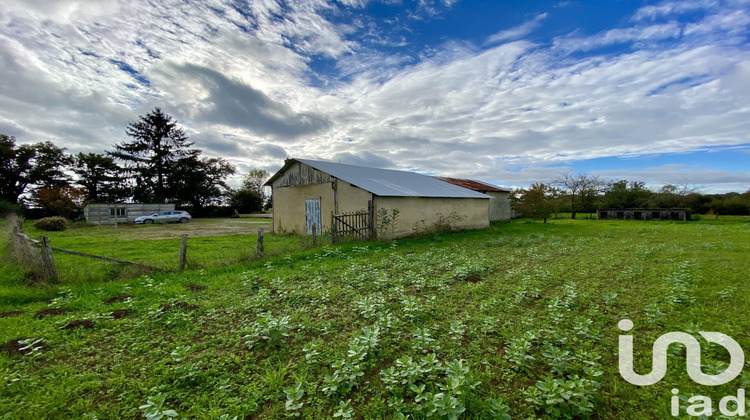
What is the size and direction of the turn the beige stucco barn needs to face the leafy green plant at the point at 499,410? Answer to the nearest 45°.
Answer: approximately 45° to its left

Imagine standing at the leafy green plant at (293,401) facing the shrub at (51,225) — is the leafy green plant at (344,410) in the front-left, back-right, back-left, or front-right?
back-right

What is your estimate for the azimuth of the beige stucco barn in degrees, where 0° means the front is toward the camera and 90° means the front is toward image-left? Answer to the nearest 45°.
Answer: approximately 45°

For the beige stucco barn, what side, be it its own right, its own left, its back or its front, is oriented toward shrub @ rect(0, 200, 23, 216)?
right

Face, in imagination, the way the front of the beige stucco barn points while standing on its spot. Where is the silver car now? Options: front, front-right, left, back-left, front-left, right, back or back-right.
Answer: right

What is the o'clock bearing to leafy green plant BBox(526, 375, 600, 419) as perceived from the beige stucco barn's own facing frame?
The leafy green plant is roughly at 10 o'clock from the beige stucco barn.

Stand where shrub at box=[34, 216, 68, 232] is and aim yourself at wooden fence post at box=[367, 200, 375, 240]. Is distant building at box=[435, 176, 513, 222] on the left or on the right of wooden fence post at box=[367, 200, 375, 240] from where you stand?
left

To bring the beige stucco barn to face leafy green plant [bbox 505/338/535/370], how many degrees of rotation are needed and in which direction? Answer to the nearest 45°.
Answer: approximately 45° to its left

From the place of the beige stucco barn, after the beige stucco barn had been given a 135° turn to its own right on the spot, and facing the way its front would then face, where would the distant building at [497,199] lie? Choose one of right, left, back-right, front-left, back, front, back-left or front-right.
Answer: front-right

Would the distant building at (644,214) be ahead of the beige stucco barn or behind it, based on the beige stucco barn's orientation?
behind

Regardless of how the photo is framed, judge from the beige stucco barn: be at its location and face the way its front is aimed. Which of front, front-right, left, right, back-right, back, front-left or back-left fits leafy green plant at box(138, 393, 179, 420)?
front-left

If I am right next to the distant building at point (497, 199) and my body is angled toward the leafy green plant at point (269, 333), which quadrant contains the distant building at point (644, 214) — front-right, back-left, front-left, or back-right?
back-left

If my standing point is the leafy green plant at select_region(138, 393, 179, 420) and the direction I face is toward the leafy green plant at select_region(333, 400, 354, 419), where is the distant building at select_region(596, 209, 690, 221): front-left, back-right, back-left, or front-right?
front-left

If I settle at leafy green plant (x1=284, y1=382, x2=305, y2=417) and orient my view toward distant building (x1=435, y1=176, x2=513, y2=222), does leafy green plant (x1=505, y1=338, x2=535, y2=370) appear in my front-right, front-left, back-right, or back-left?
front-right

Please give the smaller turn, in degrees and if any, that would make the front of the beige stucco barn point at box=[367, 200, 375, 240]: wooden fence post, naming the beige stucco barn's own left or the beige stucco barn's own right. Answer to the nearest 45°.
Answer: approximately 45° to the beige stucco barn's own left

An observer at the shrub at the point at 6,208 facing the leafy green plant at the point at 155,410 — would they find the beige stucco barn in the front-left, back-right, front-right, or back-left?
front-left

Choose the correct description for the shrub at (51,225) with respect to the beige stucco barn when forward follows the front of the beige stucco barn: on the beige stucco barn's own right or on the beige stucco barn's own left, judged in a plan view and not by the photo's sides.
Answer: on the beige stucco barn's own right

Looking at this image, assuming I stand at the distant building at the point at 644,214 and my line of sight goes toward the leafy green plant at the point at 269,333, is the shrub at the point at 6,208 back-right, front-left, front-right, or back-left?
front-right

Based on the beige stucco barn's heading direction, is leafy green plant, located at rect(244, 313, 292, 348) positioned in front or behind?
in front
